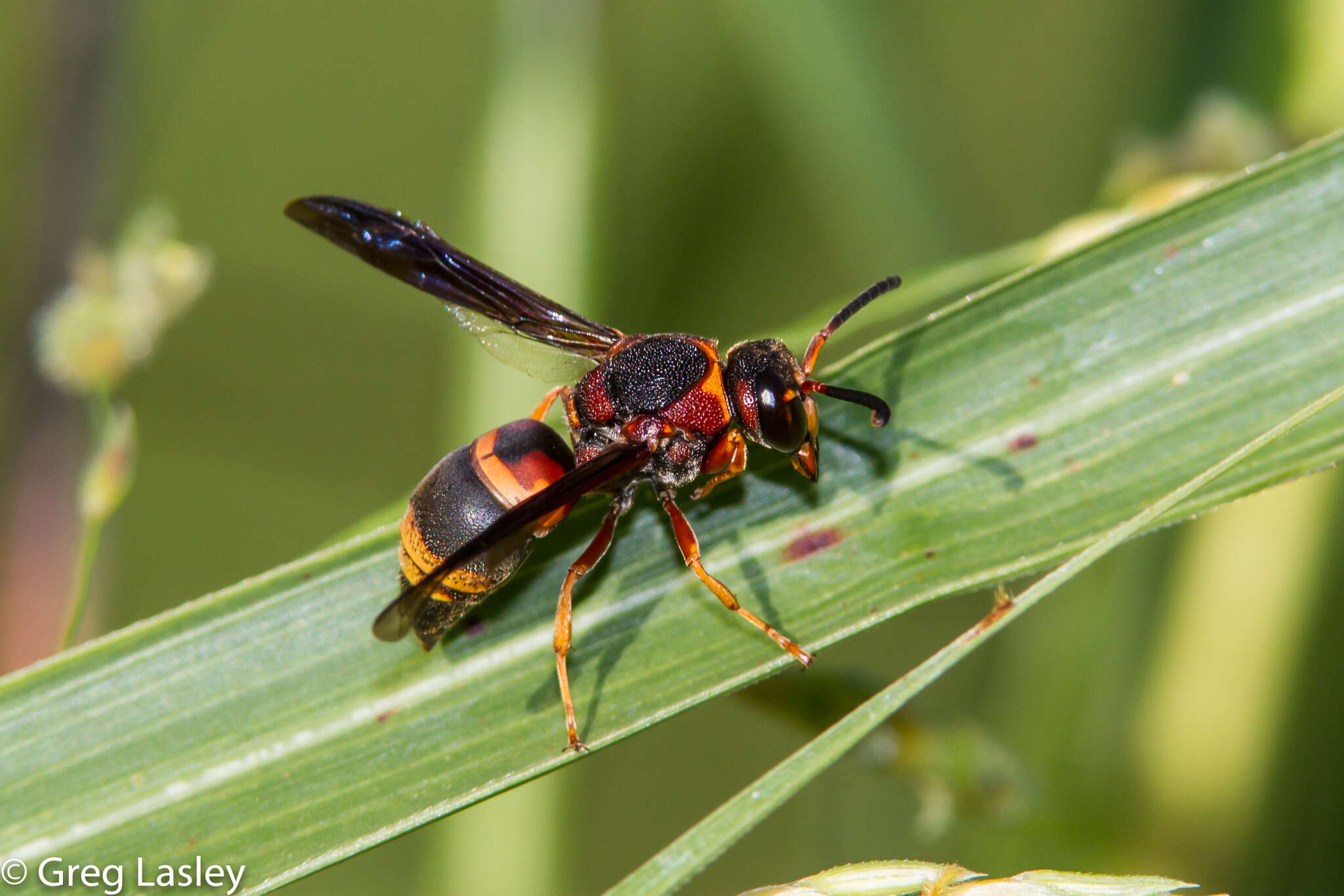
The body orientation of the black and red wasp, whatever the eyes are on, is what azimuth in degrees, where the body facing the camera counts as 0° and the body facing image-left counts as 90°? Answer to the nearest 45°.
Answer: approximately 270°

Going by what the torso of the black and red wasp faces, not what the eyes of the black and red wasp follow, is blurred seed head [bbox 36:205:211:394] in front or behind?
behind

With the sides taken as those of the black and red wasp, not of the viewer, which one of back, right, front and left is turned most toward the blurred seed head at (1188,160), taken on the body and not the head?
front
